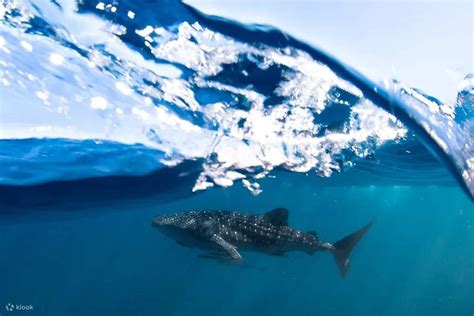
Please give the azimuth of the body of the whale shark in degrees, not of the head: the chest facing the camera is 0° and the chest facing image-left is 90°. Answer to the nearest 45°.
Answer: approximately 90°
